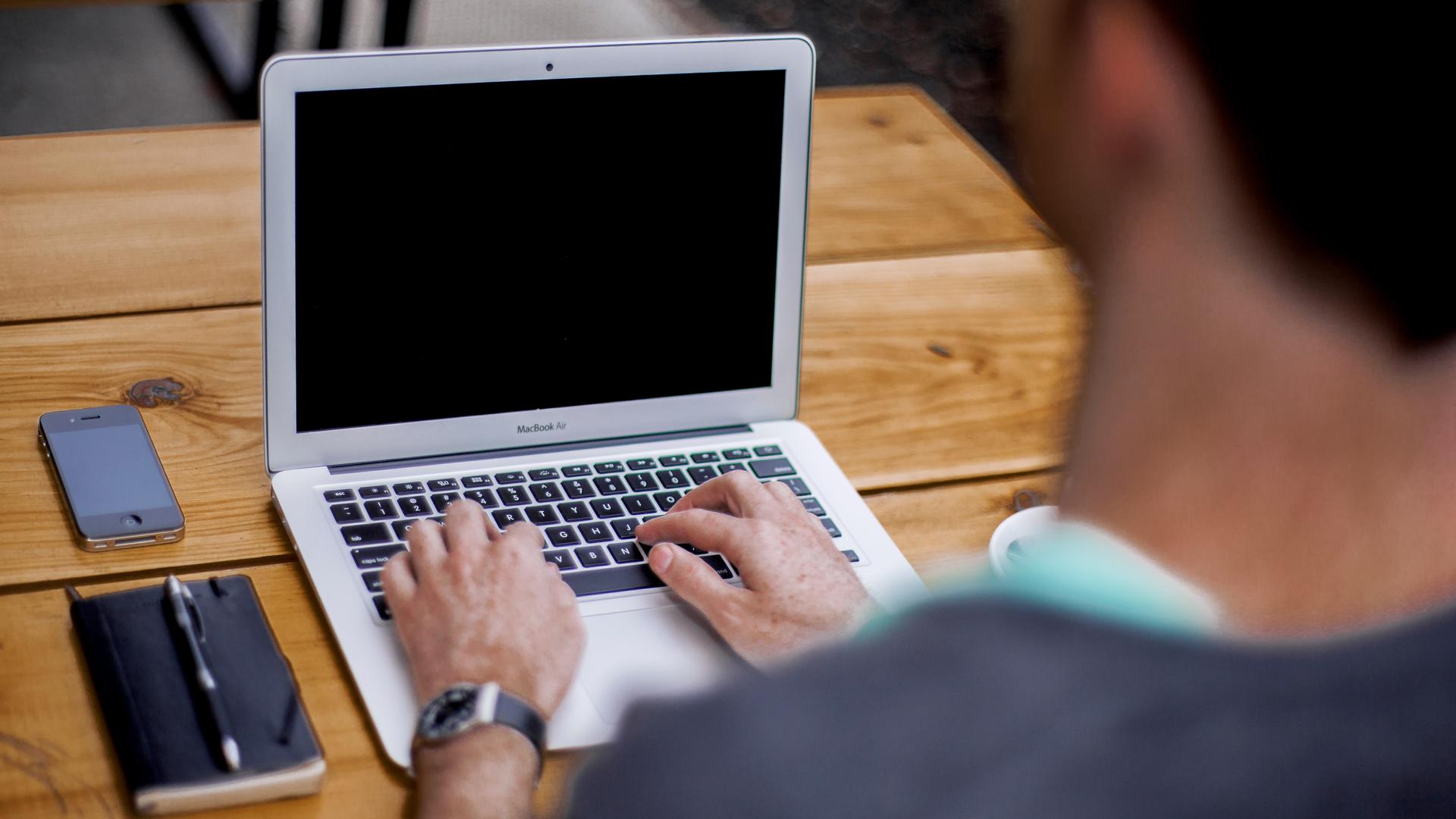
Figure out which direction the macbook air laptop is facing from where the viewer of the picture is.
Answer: facing the viewer
